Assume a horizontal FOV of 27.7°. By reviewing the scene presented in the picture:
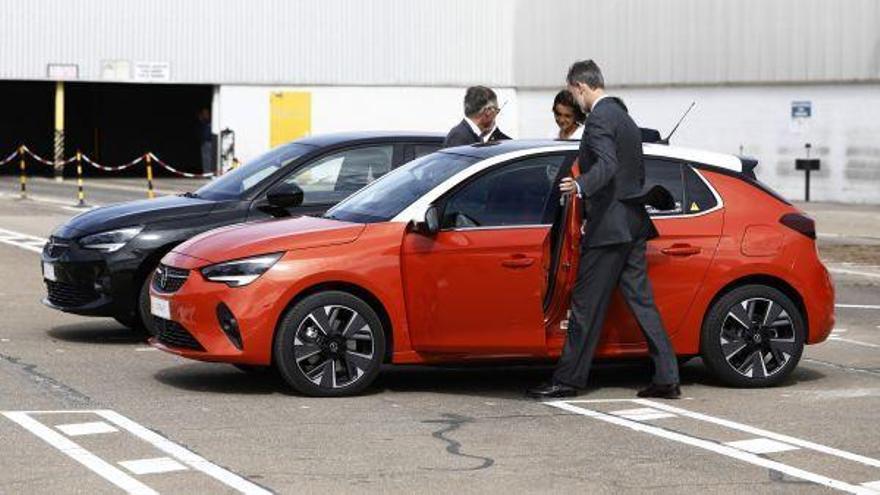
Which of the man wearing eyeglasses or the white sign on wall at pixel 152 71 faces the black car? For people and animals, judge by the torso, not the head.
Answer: the white sign on wall

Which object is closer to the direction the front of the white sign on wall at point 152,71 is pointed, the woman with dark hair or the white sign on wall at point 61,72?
the woman with dark hair

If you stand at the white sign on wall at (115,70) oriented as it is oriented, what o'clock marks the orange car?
The orange car is roughly at 12 o'clock from the white sign on wall.

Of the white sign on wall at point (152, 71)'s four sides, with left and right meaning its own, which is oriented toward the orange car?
front

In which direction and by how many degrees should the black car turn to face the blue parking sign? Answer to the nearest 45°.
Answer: approximately 180°

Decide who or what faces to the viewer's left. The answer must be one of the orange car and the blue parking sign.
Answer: the orange car

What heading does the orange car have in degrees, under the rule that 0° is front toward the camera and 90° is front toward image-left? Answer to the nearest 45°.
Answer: approximately 90°

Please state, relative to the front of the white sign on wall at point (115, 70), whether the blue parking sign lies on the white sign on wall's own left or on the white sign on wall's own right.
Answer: on the white sign on wall's own left

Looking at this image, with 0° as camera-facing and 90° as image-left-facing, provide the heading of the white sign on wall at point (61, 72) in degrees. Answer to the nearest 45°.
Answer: approximately 0°

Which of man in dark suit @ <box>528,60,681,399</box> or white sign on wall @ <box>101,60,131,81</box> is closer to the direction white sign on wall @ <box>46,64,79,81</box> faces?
the man in dark suit

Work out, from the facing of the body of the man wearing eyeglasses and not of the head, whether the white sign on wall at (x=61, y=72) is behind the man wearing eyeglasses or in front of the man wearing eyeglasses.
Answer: behind

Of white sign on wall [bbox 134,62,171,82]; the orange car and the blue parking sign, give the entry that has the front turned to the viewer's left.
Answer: the orange car

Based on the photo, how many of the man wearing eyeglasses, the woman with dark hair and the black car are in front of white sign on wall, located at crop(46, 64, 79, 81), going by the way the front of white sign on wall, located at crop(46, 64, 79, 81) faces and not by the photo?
3
